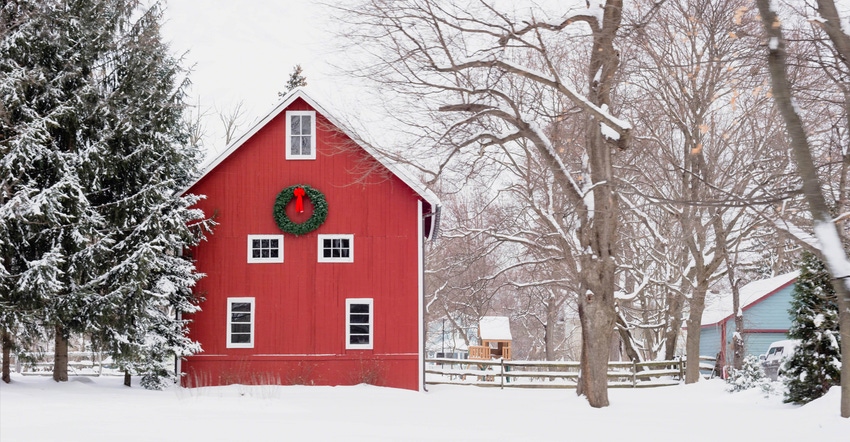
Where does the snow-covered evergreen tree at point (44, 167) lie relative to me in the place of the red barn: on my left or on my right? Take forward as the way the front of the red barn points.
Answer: on my right

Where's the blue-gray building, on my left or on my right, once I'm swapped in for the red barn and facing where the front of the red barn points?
on my left

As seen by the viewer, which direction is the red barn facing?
toward the camera

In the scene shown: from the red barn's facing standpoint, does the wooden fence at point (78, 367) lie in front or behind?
behind

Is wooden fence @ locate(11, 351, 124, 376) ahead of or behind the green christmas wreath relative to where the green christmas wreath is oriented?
behind

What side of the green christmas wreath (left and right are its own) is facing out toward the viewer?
front

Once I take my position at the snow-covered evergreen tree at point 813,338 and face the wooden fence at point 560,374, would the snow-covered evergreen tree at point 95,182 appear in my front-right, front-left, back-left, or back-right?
front-left

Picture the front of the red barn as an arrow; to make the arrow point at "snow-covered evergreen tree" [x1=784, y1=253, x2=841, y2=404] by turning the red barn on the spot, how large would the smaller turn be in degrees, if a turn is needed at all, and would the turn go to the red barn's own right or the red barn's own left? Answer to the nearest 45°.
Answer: approximately 45° to the red barn's own left

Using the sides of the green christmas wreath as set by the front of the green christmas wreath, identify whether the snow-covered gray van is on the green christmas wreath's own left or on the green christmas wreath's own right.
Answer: on the green christmas wreath's own left

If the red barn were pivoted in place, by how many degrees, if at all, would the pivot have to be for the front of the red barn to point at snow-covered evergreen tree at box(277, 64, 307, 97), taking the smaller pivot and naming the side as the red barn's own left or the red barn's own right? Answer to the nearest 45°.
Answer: approximately 180°

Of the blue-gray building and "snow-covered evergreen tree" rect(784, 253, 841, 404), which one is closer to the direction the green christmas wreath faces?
the snow-covered evergreen tree

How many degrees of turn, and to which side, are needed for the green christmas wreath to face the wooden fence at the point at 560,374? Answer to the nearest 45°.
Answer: approximately 135° to its left
